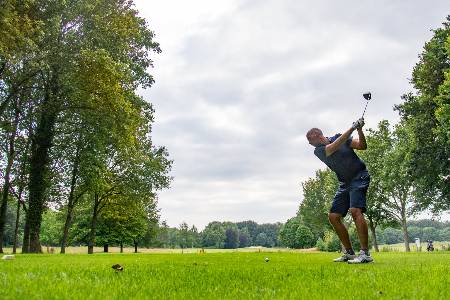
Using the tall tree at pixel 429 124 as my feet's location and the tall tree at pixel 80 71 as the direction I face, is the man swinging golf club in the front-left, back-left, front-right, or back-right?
front-left

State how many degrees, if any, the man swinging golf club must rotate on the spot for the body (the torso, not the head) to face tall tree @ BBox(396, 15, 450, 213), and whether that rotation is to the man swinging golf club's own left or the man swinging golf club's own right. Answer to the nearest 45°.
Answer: approximately 135° to the man swinging golf club's own right

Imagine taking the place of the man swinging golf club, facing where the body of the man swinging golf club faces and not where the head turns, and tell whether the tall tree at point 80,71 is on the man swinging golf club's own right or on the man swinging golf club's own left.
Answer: on the man swinging golf club's own right
